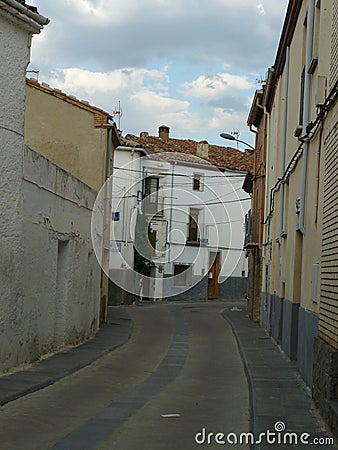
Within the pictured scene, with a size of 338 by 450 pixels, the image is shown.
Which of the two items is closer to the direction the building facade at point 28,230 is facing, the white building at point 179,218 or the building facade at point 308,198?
the building facade

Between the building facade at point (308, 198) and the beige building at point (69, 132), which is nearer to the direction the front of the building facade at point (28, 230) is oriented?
the building facade

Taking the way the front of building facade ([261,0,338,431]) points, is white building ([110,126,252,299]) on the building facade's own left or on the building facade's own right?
on the building facade's own right

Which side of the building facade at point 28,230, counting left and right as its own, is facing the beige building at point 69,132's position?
left

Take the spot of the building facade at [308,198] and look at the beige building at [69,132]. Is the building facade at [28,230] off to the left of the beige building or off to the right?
left

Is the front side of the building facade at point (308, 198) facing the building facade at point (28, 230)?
yes

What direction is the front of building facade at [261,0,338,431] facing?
to the viewer's left

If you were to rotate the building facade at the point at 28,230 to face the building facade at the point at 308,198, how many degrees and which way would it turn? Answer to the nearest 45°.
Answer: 0° — it already faces it

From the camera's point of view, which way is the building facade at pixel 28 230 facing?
to the viewer's right

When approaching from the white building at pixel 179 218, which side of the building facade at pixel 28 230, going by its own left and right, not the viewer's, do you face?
left

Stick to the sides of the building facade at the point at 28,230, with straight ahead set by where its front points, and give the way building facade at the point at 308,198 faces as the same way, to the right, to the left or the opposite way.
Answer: the opposite way
